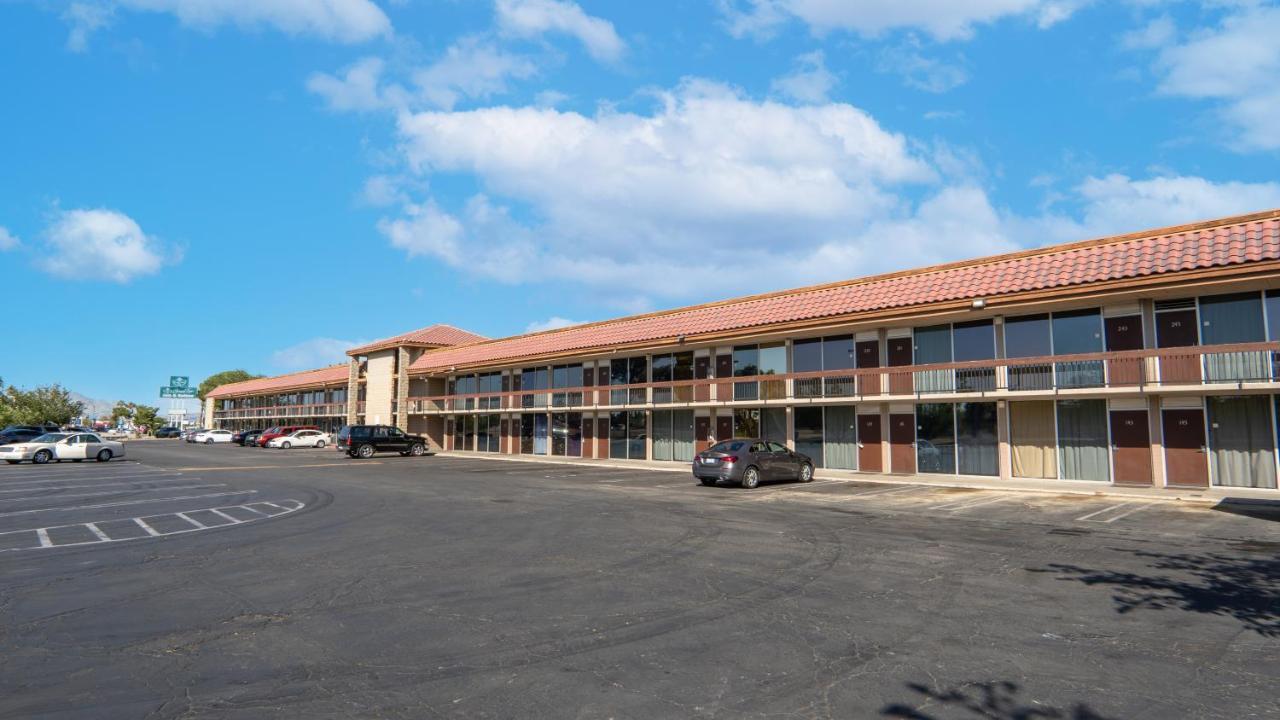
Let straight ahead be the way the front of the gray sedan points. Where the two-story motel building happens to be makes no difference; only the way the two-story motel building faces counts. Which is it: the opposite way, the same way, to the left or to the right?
the opposite way

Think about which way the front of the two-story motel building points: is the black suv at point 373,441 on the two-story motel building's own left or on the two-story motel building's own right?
on the two-story motel building's own right

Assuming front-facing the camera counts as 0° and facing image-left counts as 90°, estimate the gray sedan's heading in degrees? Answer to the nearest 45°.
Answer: approximately 225°

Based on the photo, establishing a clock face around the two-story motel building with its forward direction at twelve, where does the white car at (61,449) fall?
The white car is roughly at 2 o'clock from the two-story motel building.

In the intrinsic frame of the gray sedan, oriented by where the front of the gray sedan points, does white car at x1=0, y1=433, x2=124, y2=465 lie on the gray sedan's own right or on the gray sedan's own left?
on the gray sedan's own left

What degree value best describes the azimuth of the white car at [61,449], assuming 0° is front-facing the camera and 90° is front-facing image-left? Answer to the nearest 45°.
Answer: approximately 45°

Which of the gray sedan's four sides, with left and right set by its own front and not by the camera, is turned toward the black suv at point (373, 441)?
left

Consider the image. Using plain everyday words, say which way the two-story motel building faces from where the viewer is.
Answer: facing the viewer and to the left of the viewer

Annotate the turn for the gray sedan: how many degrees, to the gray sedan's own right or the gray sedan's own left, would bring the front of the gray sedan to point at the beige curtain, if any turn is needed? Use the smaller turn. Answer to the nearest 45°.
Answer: approximately 45° to the gray sedan's own right
